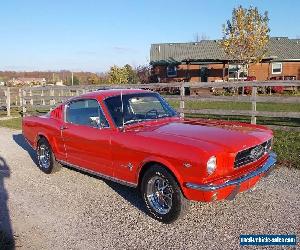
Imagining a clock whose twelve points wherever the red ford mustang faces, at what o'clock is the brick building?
The brick building is roughly at 8 o'clock from the red ford mustang.

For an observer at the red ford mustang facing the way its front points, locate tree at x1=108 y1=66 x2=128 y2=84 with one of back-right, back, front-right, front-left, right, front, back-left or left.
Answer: back-left

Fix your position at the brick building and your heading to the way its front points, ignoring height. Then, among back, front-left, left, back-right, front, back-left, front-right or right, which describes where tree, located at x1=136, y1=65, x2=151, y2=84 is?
back-right

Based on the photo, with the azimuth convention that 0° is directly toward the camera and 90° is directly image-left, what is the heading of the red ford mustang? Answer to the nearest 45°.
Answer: approximately 315°

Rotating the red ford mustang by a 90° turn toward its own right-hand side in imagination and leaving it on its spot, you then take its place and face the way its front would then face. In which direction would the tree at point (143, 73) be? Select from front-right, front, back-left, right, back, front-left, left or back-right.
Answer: back-right

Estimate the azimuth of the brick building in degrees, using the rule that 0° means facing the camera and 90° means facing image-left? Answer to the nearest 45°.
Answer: approximately 0°

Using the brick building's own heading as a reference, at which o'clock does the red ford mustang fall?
The red ford mustang is roughly at 12 o'clock from the brick building.
